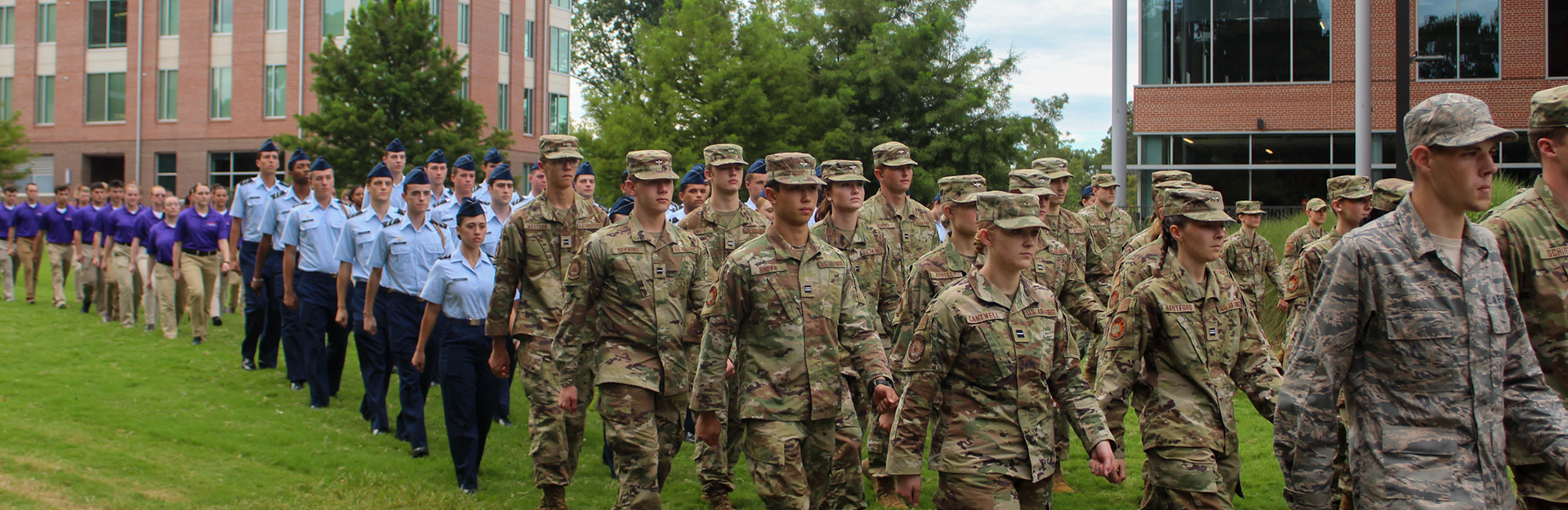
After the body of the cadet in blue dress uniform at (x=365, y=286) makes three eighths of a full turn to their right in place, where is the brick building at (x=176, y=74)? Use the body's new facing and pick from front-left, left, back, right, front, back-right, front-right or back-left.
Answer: right

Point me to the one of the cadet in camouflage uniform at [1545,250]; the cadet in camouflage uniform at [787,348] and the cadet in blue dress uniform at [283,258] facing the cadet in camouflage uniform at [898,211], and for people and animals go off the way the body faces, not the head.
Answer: the cadet in blue dress uniform

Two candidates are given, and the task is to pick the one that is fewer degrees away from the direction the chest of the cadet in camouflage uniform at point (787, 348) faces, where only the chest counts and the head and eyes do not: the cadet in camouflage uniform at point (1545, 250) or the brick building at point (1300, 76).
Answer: the cadet in camouflage uniform

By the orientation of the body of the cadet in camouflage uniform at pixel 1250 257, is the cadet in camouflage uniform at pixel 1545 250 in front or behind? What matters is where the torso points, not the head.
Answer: in front

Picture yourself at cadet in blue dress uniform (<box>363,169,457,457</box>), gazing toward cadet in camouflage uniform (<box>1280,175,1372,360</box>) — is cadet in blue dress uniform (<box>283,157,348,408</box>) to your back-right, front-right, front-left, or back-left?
back-left

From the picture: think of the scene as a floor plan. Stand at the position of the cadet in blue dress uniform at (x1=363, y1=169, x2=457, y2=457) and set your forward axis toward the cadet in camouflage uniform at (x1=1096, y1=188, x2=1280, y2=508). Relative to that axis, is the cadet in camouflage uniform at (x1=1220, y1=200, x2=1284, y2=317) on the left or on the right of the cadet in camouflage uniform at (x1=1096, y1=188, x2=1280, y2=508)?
left

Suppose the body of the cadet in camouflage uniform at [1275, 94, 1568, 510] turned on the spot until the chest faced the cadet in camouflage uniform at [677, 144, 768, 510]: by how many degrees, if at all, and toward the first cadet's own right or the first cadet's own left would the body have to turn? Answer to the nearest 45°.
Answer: approximately 180°

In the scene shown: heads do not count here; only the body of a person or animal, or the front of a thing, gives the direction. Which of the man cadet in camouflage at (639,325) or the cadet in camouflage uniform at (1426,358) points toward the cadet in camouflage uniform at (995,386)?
the man cadet in camouflage

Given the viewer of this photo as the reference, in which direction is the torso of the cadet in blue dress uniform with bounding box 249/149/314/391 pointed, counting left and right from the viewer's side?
facing the viewer and to the right of the viewer

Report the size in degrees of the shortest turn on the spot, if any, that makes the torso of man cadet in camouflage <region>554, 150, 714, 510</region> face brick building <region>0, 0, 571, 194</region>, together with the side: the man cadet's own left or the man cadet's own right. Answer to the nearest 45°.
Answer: approximately 180°

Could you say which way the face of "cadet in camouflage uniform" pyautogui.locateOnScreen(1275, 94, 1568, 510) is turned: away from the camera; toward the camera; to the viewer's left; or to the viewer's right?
to the viewer's right
